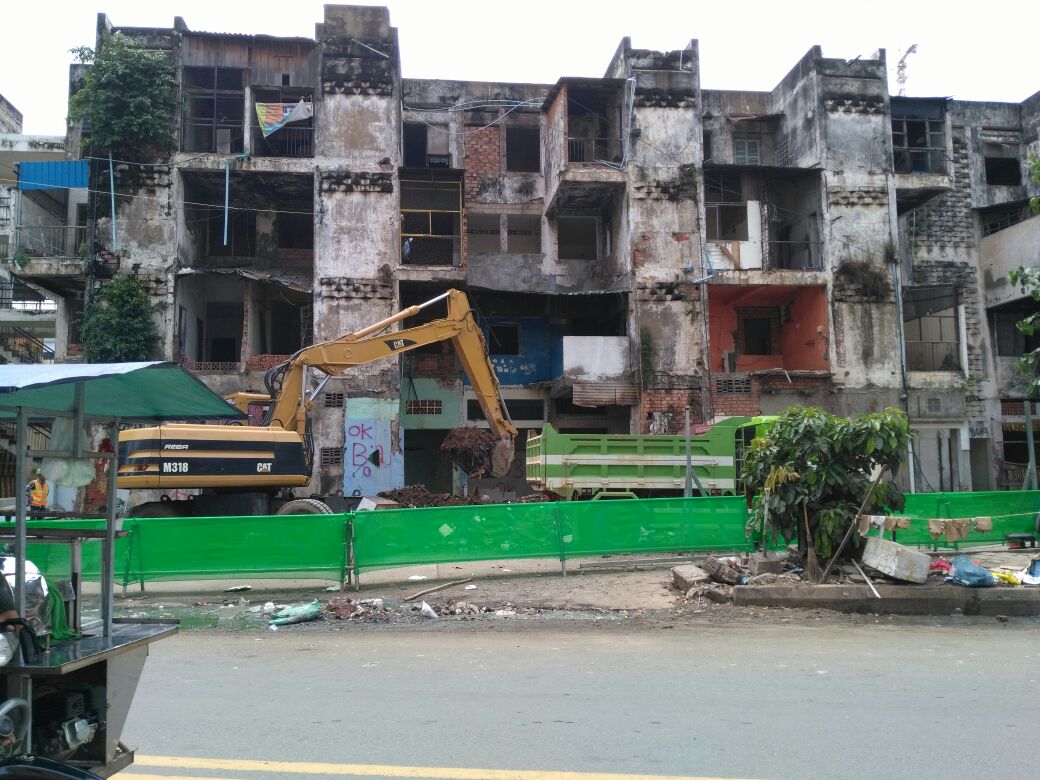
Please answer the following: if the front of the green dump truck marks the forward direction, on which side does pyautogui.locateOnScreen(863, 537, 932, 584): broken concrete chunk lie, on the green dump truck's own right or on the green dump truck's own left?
on the green dump truck's own right

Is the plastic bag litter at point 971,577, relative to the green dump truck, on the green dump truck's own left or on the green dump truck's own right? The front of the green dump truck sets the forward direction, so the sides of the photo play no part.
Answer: on the green dump truck's own right

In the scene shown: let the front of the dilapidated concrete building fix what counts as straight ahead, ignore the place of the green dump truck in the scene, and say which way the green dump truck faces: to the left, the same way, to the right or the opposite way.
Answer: to the left

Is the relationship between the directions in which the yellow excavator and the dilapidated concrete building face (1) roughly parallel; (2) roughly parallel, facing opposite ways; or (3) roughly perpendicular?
roughly perpendicular

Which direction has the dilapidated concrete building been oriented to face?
toward the camera

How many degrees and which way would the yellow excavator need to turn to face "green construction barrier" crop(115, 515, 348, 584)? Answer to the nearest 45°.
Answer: approximately 90° to its right

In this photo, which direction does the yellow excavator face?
to the viewer's right

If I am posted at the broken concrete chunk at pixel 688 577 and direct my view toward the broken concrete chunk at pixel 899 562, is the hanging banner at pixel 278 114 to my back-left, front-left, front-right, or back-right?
back-left

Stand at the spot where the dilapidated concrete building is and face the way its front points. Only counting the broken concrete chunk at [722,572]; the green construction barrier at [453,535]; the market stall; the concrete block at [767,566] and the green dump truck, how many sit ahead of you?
5

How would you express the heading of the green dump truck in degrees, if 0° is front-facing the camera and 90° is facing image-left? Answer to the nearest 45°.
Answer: approximately 270°

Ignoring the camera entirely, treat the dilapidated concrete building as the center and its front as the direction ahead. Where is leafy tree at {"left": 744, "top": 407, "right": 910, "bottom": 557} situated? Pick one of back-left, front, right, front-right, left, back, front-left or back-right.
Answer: front

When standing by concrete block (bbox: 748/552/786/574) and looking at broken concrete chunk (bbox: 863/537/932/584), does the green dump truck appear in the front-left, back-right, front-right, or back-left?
back-left

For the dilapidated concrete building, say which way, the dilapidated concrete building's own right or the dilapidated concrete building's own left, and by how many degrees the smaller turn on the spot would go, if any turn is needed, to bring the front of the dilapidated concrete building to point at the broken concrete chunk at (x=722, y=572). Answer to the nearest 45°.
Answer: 0° — it already faces it

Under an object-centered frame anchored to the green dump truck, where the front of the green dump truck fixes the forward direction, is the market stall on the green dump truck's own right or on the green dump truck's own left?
on the green dump truck's own right

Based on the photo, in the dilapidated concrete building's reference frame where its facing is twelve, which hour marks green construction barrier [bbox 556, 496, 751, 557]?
The green construction barrier is roughly at 12 o'clock from the dilapidated concrete building.

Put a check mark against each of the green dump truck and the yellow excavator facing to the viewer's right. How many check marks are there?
2

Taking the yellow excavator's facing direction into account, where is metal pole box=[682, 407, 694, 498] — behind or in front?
in front
